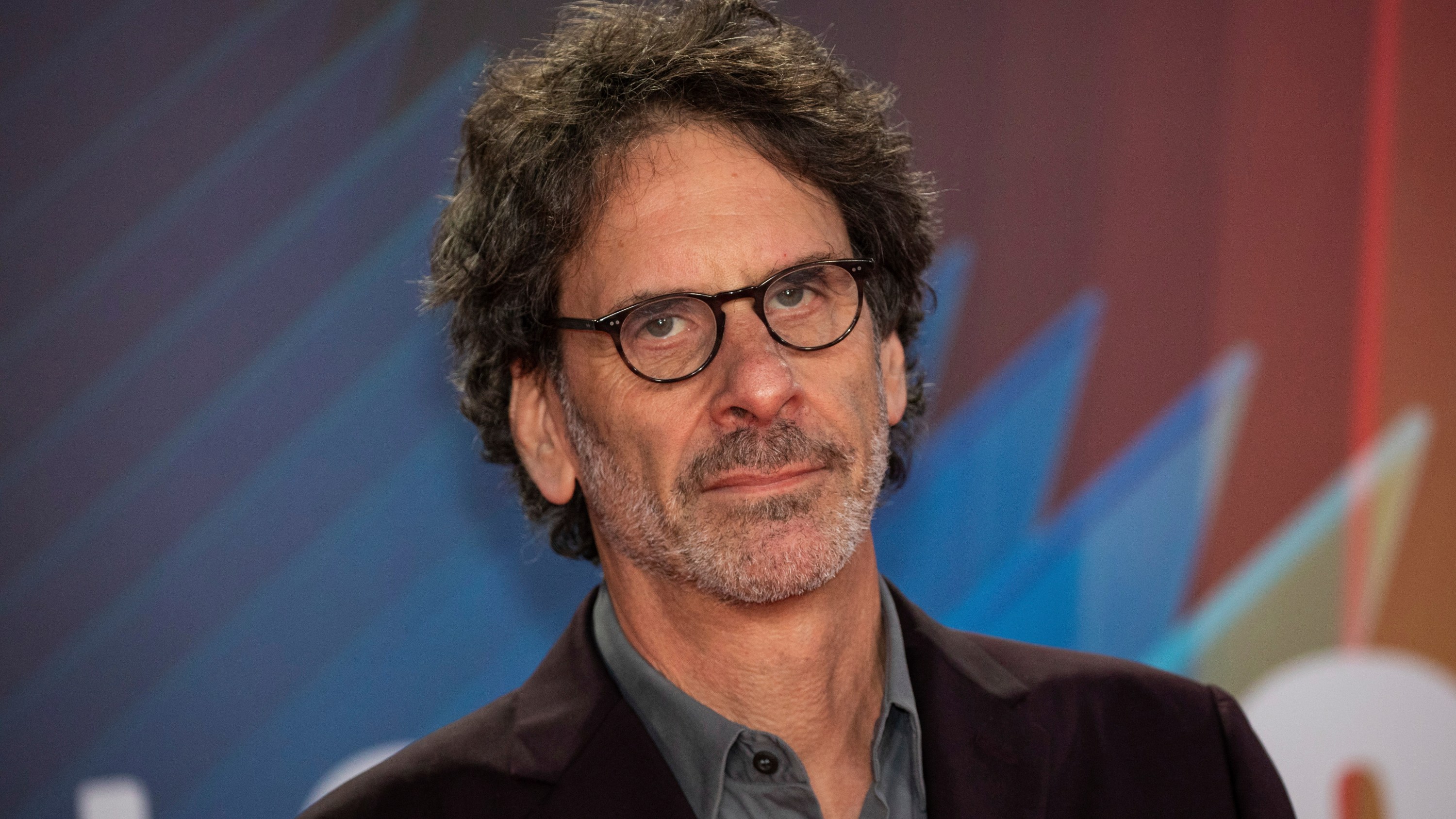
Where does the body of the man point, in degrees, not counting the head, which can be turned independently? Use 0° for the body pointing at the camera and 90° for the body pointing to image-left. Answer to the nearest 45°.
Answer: approximately 0°
